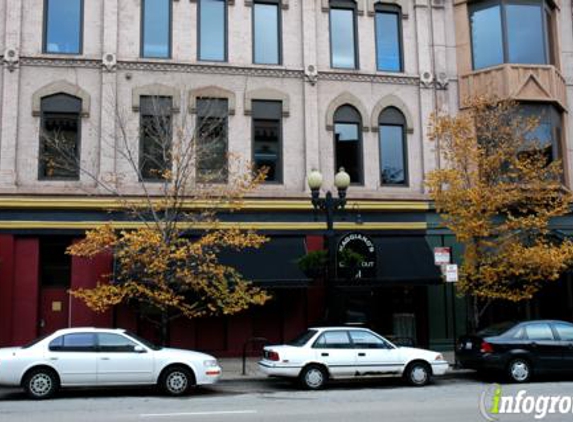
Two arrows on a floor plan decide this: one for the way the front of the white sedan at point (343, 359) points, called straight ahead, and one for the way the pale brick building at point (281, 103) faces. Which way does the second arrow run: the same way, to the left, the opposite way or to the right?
to the right

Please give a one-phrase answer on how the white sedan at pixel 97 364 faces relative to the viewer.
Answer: facing to the right of the viewer

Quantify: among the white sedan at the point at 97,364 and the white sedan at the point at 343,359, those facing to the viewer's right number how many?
2

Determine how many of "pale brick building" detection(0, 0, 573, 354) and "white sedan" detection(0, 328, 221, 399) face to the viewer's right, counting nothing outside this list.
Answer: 1

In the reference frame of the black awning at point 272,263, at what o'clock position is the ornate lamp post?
The ornate lamp post is roughly at 11 o'clock from the black awning.

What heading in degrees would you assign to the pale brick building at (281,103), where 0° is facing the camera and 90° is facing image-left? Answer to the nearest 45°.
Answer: approximately 0°

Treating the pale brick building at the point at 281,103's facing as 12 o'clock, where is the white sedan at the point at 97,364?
The white sedan is roughly at 1 o'clock from the pale brick building.

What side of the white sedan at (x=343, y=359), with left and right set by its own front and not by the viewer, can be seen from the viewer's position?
right
